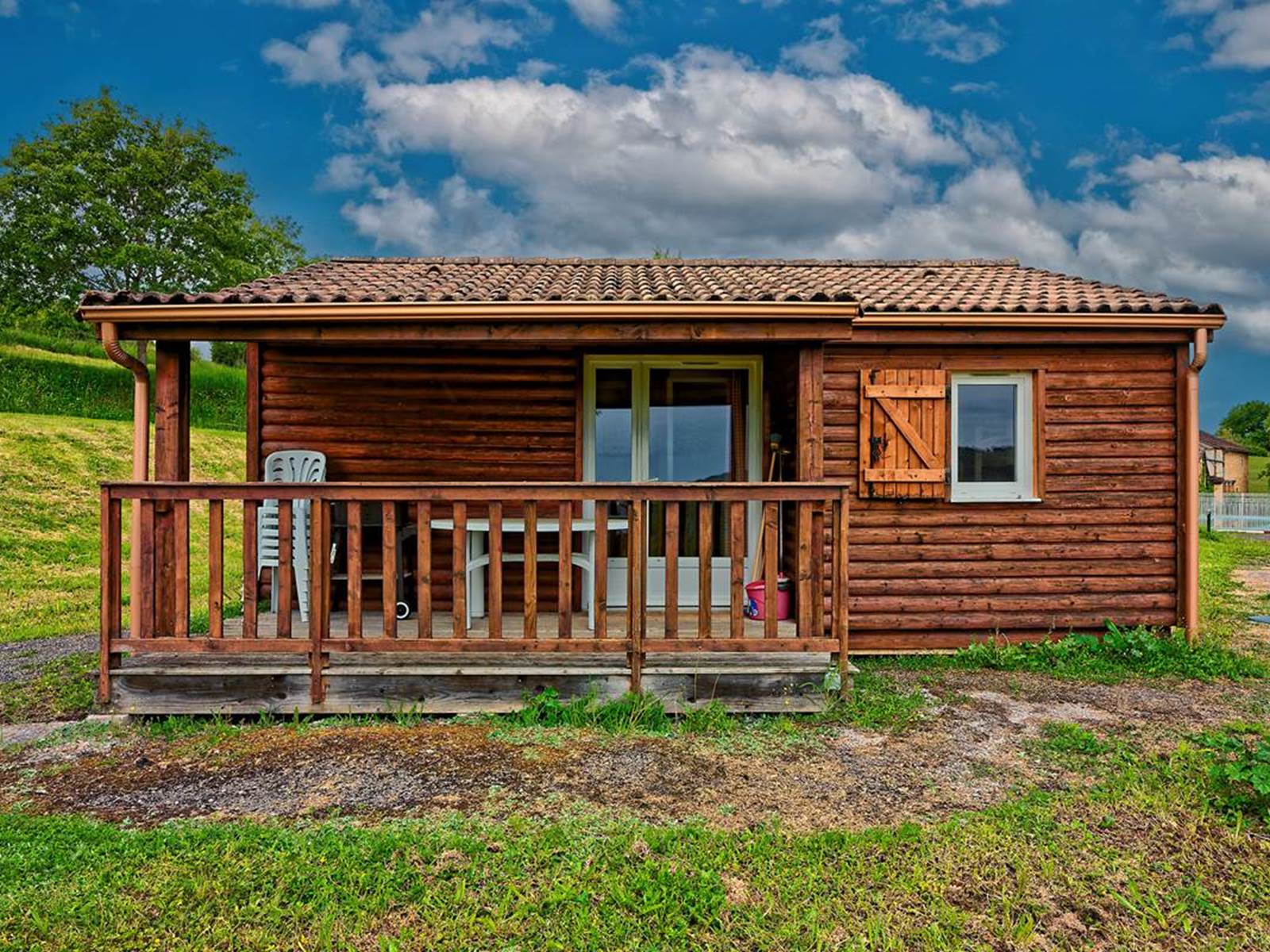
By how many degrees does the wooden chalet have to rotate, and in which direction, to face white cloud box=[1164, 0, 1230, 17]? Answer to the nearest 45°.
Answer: approximately 135° to its left

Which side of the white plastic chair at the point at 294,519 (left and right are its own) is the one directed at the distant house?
back

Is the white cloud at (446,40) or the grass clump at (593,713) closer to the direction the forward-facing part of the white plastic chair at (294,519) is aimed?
the grass clump

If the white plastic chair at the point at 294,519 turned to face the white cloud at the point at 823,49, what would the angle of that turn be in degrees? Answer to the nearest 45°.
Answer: approximately 180°

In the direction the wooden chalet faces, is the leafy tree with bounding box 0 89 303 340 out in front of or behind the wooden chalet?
behind

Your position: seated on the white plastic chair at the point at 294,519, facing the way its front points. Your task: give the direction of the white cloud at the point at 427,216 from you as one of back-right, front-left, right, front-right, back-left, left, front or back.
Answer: back-right

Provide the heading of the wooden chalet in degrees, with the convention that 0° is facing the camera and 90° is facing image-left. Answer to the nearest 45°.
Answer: approximately 0°

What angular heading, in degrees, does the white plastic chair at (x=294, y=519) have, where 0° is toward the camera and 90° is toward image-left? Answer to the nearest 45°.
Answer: approximately 45°
